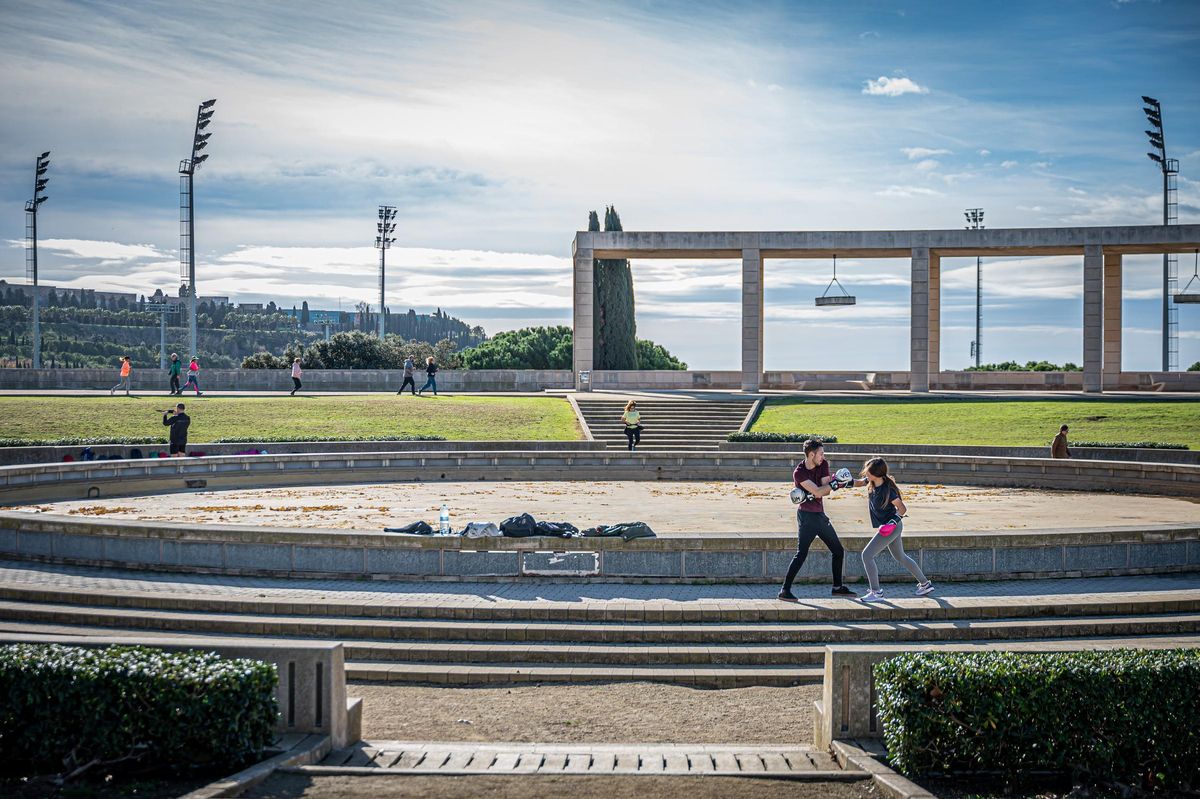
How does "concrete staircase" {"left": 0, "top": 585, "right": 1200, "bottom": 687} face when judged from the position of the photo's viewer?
facing the viewer

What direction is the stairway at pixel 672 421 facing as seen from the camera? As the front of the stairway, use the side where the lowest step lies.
toward the camera

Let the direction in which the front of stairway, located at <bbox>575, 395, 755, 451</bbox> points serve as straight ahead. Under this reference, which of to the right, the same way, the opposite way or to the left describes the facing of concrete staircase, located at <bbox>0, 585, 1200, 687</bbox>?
the same way

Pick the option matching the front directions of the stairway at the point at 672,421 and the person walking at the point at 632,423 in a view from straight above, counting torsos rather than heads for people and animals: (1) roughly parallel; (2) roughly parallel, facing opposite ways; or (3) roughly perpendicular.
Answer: roughly parallel

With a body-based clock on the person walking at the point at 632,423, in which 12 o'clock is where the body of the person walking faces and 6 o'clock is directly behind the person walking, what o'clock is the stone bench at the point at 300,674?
The stone bench is roughly at 12 o'clock from the person walking.

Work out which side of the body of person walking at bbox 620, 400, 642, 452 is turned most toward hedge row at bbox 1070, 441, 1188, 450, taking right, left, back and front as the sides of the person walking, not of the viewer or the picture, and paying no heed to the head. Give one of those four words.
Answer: left

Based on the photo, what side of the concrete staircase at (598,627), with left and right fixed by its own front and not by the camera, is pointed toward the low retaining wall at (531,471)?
back

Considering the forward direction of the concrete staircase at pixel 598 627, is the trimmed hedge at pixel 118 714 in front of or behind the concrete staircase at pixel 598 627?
in front

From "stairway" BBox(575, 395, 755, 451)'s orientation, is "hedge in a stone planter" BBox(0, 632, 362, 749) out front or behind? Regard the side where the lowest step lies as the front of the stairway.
out front

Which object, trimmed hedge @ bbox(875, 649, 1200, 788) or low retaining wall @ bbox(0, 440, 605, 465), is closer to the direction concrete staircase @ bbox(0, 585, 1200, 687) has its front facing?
the trimmed hedge

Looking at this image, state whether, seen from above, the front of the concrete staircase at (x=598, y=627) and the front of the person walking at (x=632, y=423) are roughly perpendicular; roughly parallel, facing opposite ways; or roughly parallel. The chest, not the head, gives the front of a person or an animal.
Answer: roughly parallel

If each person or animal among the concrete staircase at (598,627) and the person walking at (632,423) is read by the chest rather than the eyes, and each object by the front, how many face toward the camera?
2
